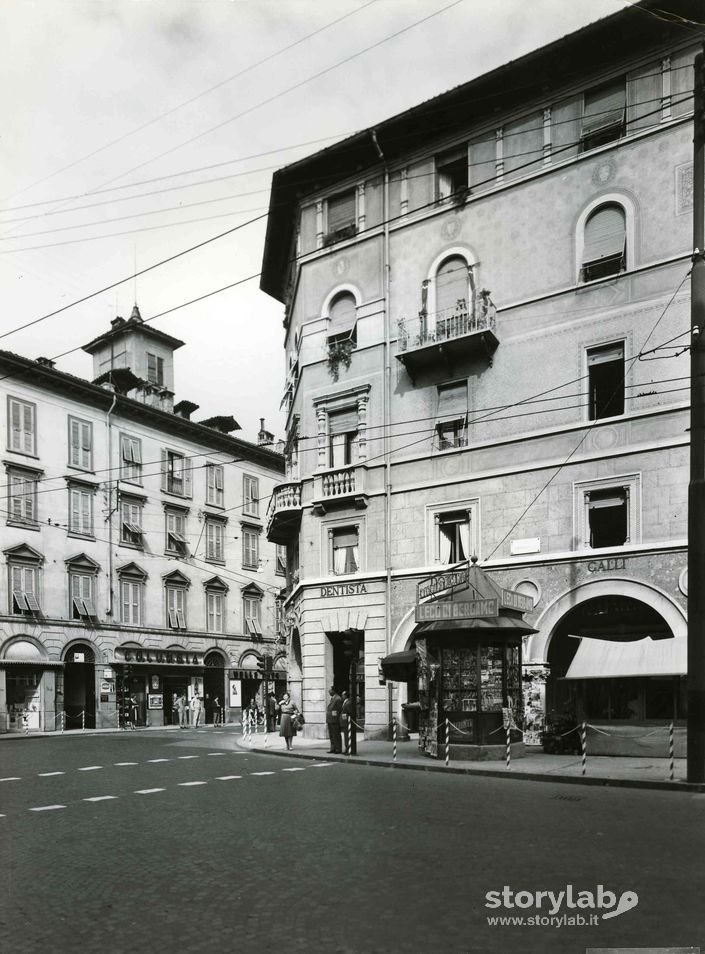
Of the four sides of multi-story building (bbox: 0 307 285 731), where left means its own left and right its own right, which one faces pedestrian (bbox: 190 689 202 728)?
front

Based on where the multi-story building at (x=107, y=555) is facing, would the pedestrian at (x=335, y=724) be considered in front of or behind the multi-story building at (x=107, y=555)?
in front

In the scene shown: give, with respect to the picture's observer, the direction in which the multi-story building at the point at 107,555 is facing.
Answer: facing the viewer and to the right of the viewer

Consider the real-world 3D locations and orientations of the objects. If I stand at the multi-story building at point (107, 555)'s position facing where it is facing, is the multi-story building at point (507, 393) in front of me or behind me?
in front
